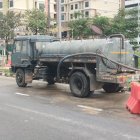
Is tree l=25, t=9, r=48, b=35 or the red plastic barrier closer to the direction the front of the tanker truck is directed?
the tree

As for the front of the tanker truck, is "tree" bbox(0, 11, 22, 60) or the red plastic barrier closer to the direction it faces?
the tree

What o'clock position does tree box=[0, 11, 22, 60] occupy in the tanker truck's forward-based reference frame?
The tree is roughly at 1 o'clock from the tanker truck.

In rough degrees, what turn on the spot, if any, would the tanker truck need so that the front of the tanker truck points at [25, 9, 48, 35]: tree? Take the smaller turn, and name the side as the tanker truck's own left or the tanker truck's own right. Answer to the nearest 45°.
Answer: approximately 45° to the tanker truck's own right

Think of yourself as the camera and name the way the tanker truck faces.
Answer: facing away from the viewer and to the left of the viewer

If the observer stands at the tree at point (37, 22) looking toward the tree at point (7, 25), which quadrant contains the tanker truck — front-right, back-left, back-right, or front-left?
back-left

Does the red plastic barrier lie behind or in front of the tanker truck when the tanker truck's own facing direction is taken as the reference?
behind
